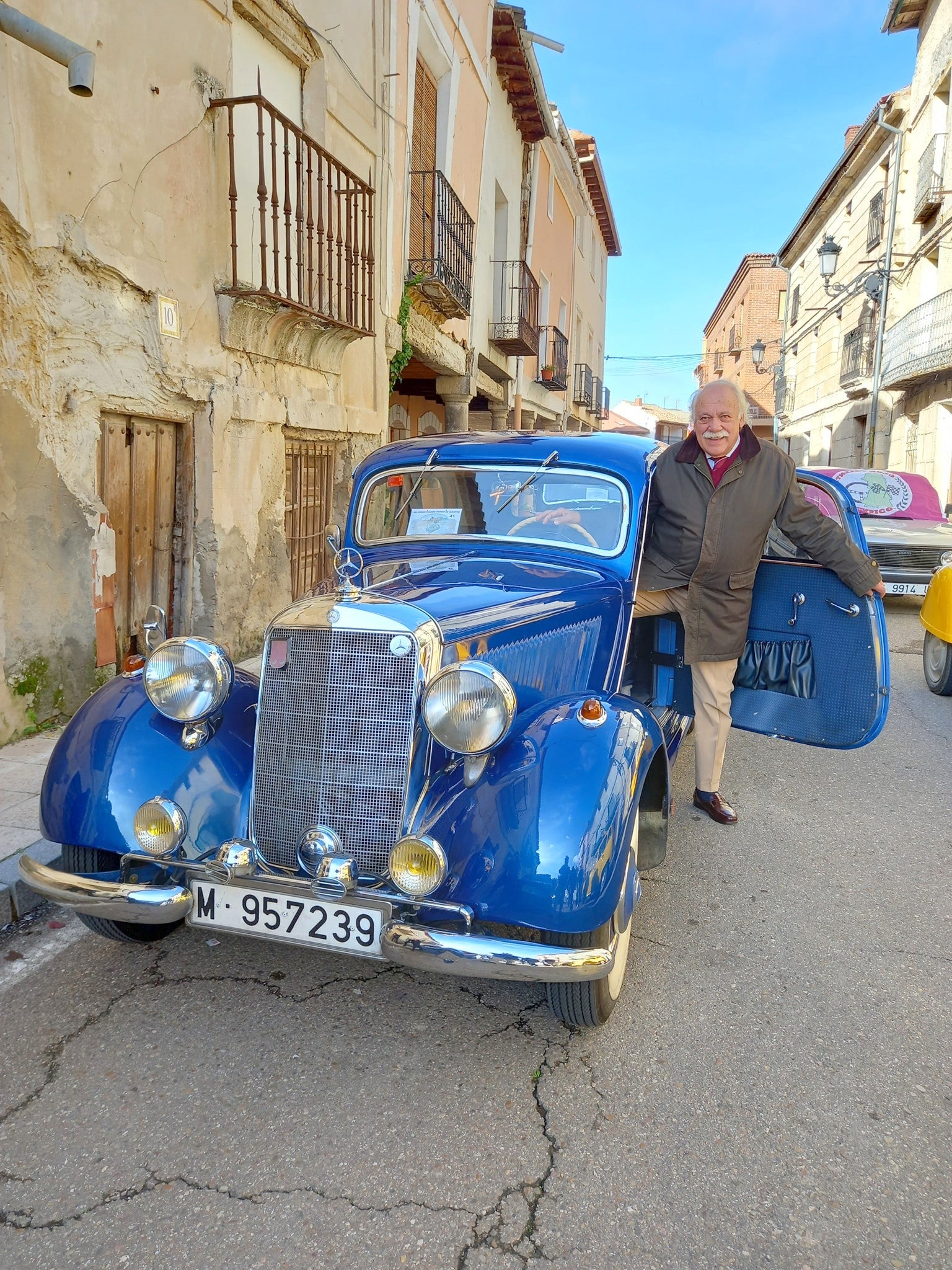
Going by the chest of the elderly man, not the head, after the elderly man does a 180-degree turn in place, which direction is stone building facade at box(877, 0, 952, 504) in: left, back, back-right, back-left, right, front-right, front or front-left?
front

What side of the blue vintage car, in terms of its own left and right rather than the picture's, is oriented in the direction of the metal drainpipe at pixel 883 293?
back

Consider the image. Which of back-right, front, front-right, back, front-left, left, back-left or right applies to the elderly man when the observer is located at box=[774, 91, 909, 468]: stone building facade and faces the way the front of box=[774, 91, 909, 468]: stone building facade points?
front-left

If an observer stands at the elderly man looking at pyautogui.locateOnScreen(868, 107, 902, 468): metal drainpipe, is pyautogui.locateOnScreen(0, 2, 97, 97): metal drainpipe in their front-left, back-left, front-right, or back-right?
back-left

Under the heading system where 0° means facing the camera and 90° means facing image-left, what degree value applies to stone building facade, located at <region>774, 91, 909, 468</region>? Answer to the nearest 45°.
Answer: approximately 45°

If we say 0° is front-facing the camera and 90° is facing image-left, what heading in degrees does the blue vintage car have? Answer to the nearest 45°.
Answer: approximately 45°

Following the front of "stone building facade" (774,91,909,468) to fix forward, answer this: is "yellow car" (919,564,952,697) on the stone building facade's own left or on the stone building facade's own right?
on the stone building facade's own left

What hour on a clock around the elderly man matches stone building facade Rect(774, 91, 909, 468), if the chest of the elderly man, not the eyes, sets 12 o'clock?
The stone building facade is roughly at 6 o'clock from the elderly man.

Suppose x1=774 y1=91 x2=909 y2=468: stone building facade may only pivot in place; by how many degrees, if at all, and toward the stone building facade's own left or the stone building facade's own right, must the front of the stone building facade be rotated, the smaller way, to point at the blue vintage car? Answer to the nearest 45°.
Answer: approximately 45° to the stone building facade's own left

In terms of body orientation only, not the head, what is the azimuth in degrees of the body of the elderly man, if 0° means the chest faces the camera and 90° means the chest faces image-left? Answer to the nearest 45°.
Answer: approximately 0°

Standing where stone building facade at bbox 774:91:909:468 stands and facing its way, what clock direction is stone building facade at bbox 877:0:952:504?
stone building facade at bbox 877:0:952:504 is roughly at 10 o'clock from stone building facade at bbox 774:91:909:468.

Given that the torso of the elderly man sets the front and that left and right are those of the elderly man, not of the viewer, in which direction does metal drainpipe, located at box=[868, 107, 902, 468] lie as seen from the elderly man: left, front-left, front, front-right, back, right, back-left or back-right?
back
